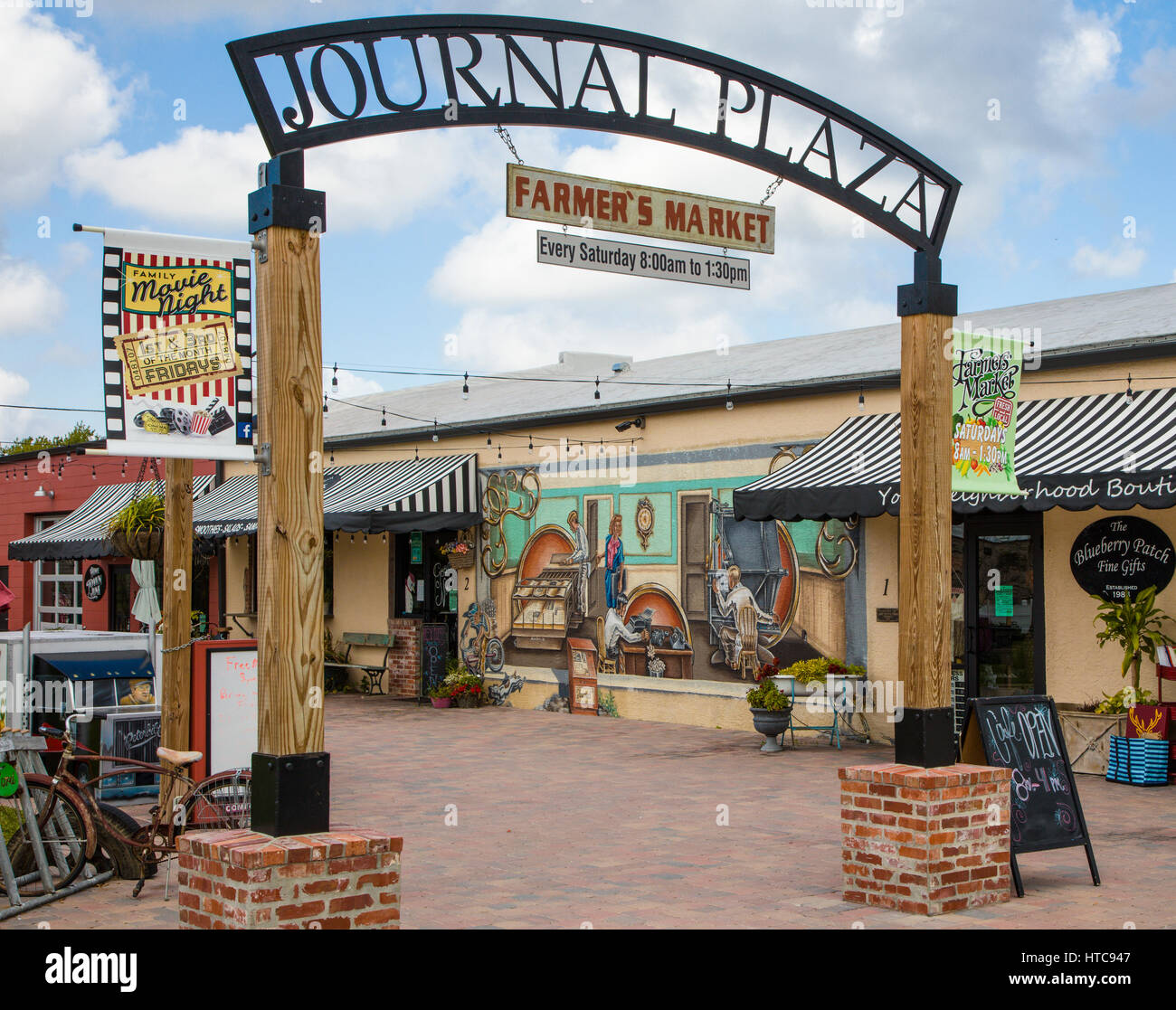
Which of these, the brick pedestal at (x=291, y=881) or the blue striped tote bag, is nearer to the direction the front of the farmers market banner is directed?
the brick pedestal

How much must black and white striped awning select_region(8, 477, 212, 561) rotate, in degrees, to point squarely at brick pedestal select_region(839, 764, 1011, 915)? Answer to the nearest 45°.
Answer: approximately 45° to its left
